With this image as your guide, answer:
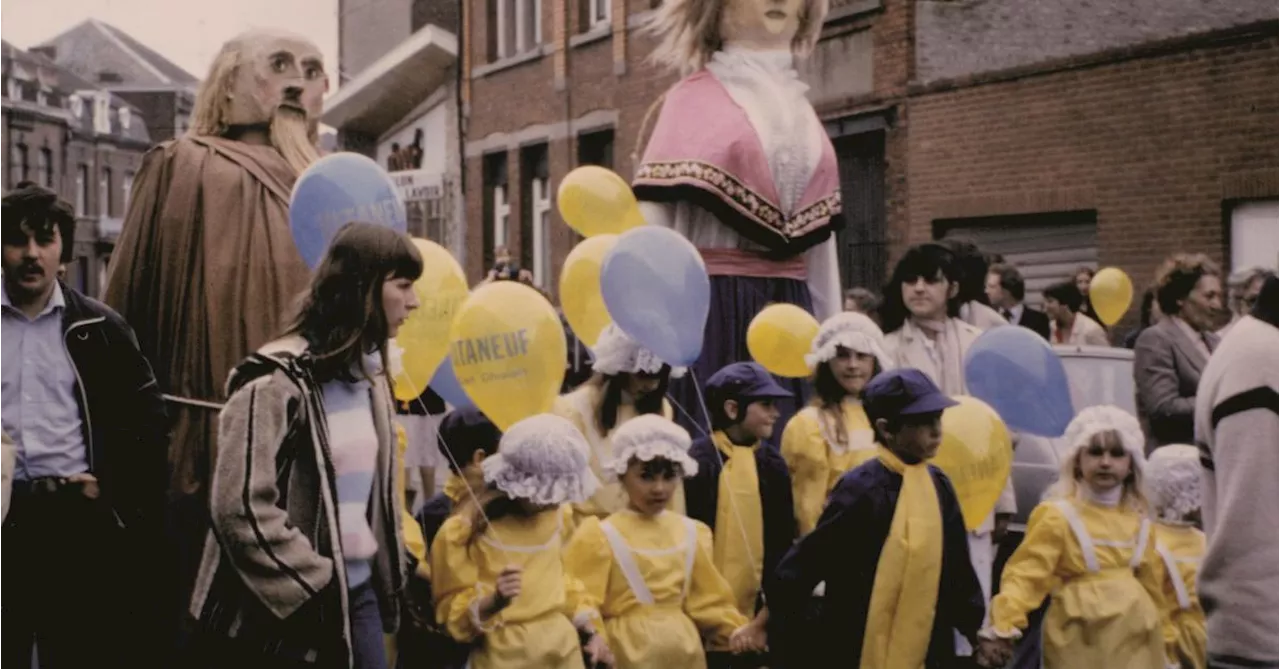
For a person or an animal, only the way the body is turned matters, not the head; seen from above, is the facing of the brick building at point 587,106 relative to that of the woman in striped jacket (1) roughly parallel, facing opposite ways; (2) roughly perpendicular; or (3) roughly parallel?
roughly perpendicular

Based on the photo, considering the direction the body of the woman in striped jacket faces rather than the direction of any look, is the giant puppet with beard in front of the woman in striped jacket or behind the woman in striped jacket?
behind

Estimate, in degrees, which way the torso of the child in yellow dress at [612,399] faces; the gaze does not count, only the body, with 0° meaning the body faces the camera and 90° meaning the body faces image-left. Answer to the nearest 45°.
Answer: approximately 315°

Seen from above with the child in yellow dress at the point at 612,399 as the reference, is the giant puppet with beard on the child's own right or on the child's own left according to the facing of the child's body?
on the child's own right

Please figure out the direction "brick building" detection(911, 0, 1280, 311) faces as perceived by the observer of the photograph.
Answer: facing the viewer and to the left of the viewer

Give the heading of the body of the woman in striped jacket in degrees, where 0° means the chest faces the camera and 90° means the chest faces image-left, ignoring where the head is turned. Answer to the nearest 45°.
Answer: approximately 315°

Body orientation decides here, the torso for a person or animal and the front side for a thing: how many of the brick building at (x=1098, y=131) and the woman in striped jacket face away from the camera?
0

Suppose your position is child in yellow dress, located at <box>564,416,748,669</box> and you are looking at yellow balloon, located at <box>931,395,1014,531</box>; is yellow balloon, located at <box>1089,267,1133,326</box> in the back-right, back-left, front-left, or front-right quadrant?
front-left

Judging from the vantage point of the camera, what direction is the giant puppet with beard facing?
facing the viewer and to the right of the viewer

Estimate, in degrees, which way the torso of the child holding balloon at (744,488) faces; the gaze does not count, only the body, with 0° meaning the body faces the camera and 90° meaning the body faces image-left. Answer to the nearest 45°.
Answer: approximately 315°
